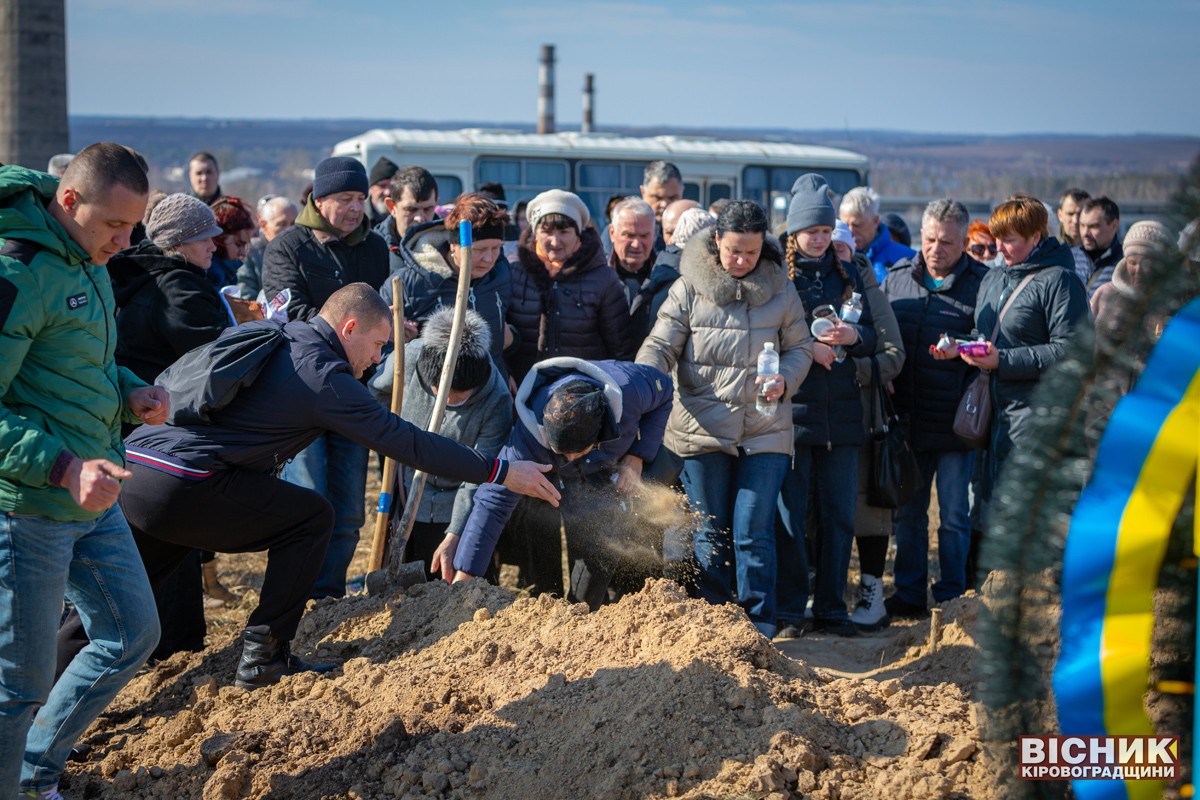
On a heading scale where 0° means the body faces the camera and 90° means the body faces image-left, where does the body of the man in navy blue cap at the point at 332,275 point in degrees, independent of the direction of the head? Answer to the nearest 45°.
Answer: approximately 315°

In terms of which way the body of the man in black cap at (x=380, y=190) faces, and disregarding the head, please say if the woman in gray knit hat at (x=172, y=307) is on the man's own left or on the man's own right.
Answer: on the man's own right

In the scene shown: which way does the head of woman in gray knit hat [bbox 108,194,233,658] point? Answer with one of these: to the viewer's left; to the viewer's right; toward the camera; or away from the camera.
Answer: to the viewer's right

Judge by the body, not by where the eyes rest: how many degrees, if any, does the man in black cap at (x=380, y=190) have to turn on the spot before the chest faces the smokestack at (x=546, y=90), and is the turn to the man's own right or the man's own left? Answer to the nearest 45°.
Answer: approximately 135° to the man's own left
